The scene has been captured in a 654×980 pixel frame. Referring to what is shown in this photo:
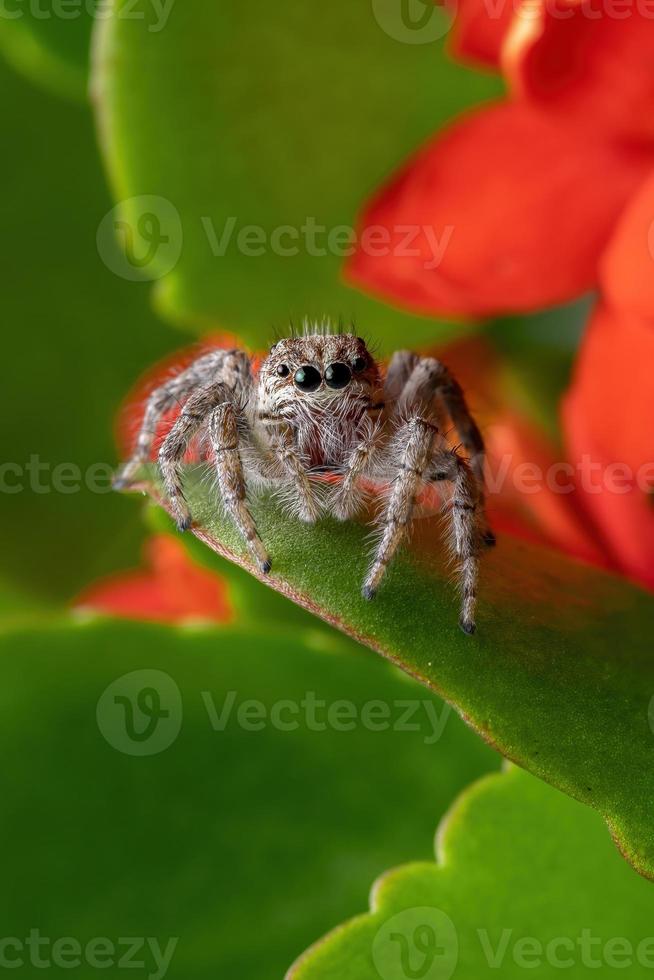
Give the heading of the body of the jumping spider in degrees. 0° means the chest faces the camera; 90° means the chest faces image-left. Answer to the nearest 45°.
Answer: approximately 0°
